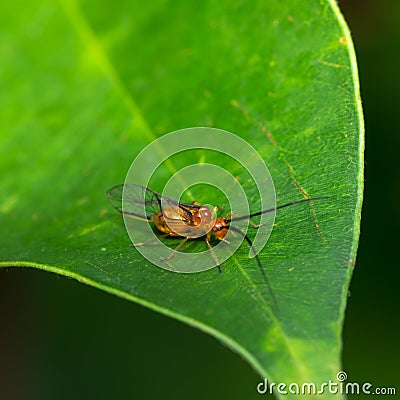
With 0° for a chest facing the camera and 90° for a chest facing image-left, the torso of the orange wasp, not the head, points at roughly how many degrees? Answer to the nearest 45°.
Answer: approximately 315°
